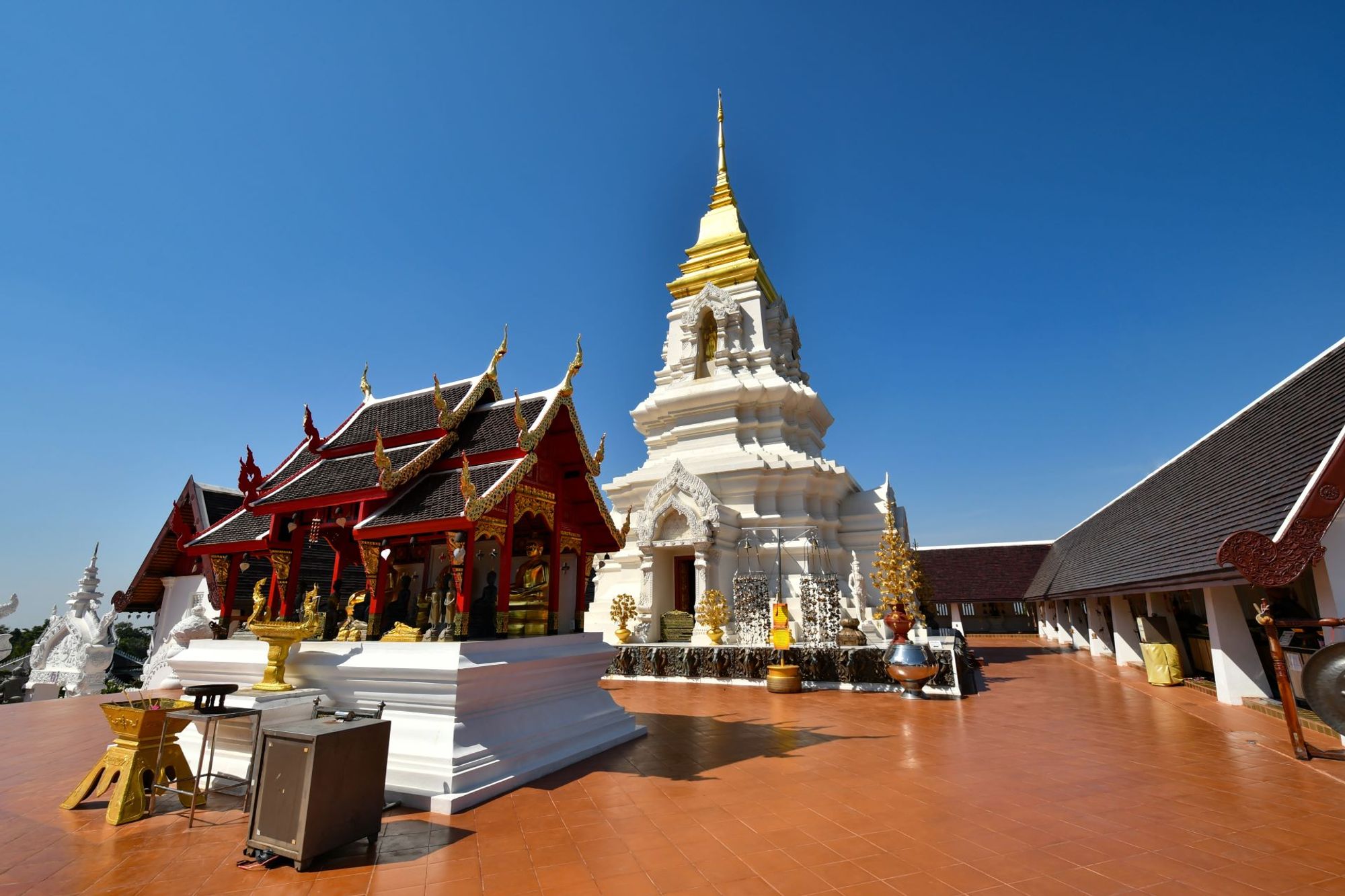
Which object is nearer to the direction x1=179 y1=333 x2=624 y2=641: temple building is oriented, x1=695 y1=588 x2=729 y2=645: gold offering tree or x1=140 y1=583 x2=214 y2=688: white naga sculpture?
the gold offering tree

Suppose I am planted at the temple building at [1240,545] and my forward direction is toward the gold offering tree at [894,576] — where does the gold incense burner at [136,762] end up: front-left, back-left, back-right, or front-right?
front-left

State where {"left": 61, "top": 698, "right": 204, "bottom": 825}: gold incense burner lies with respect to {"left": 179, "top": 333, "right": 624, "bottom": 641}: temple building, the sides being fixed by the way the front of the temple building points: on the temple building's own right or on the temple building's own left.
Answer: on the temple building's own right

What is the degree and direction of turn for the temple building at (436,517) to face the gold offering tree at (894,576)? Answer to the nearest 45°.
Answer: approximately 45° to its left

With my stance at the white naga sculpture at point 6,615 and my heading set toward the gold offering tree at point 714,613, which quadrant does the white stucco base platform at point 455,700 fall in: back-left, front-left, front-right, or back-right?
front-right

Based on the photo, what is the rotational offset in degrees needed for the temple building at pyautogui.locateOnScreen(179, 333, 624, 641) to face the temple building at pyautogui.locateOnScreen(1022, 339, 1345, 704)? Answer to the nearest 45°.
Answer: approximately 45° to its left

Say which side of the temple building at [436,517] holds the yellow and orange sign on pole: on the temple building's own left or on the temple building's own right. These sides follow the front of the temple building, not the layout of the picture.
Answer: on the temple building's own left

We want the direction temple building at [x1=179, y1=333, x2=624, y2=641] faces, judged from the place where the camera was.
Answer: facing the viewer and to the right of the viewer

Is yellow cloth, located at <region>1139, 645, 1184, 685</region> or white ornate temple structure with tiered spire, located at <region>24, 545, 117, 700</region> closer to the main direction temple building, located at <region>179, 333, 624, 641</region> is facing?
the yellow cloth

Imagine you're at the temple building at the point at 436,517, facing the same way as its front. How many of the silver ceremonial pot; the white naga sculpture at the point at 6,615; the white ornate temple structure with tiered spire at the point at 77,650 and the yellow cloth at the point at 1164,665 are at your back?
2

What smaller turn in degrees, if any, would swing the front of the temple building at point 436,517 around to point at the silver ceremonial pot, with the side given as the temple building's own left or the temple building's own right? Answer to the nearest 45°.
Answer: approximately 45° to the temple building's own left

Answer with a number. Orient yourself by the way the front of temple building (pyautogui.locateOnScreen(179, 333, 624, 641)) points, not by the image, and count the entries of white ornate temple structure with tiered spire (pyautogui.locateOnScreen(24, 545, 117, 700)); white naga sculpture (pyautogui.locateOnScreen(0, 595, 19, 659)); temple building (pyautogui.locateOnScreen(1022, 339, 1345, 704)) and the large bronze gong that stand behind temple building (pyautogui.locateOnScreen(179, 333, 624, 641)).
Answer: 2

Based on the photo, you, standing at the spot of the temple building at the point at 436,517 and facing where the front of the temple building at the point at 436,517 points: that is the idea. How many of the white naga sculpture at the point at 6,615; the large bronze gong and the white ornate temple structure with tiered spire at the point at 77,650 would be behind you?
2
